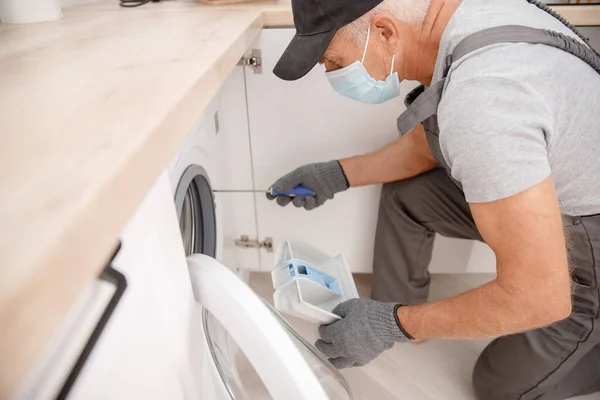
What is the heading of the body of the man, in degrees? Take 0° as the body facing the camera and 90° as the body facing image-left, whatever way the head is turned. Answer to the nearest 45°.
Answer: approximately 90°

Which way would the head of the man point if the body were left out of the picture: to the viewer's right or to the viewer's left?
to the viewer's left
